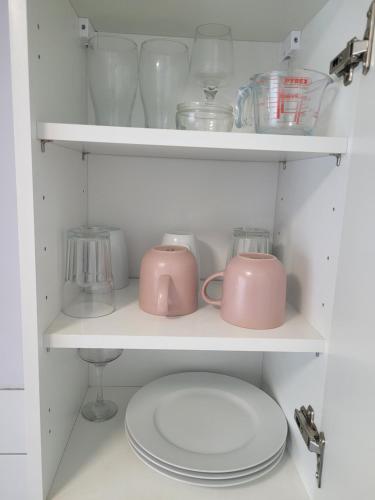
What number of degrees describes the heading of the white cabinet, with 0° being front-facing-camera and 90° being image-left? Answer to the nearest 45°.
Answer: approximately 0°
